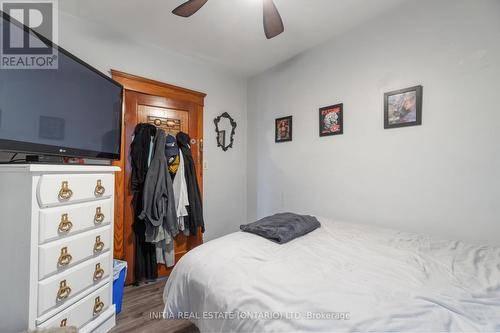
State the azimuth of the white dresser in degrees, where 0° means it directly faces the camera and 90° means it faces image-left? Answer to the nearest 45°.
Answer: approximately 315°

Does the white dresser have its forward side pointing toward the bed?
yes

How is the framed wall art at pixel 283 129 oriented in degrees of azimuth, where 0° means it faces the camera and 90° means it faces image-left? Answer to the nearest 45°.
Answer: approximately 45°

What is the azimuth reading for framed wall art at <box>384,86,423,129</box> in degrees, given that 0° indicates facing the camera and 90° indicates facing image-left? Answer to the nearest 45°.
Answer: approximately 45°

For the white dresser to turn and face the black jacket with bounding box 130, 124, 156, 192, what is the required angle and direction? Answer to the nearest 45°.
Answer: approximately 90° to its left

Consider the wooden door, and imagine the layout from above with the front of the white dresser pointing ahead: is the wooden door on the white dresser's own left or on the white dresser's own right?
on the white dresser's own left

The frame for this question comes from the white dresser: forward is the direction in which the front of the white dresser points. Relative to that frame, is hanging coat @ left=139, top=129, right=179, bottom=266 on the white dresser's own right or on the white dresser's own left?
on the white dresser's own left
